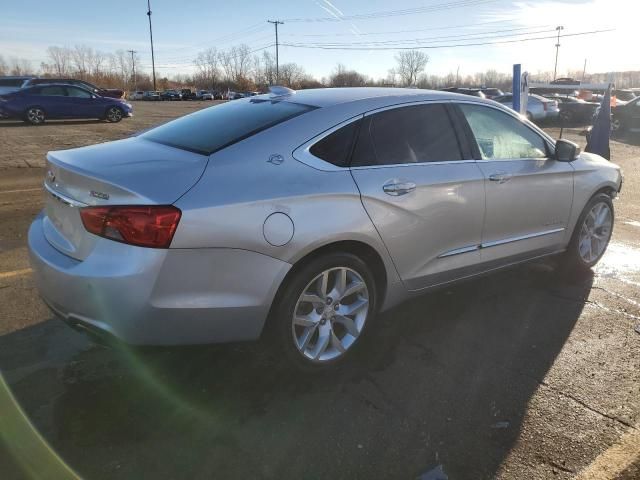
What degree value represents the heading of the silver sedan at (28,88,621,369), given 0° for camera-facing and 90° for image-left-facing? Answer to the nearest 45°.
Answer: approximately 225°

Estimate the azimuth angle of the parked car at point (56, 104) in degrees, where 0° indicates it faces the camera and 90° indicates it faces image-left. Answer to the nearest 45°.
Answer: approximately 270°

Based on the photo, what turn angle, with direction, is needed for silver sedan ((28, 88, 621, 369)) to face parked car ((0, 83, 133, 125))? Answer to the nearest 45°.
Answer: approximately 90° to its left

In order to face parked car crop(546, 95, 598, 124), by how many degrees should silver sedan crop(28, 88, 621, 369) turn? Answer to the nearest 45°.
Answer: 0° — it already faces it
